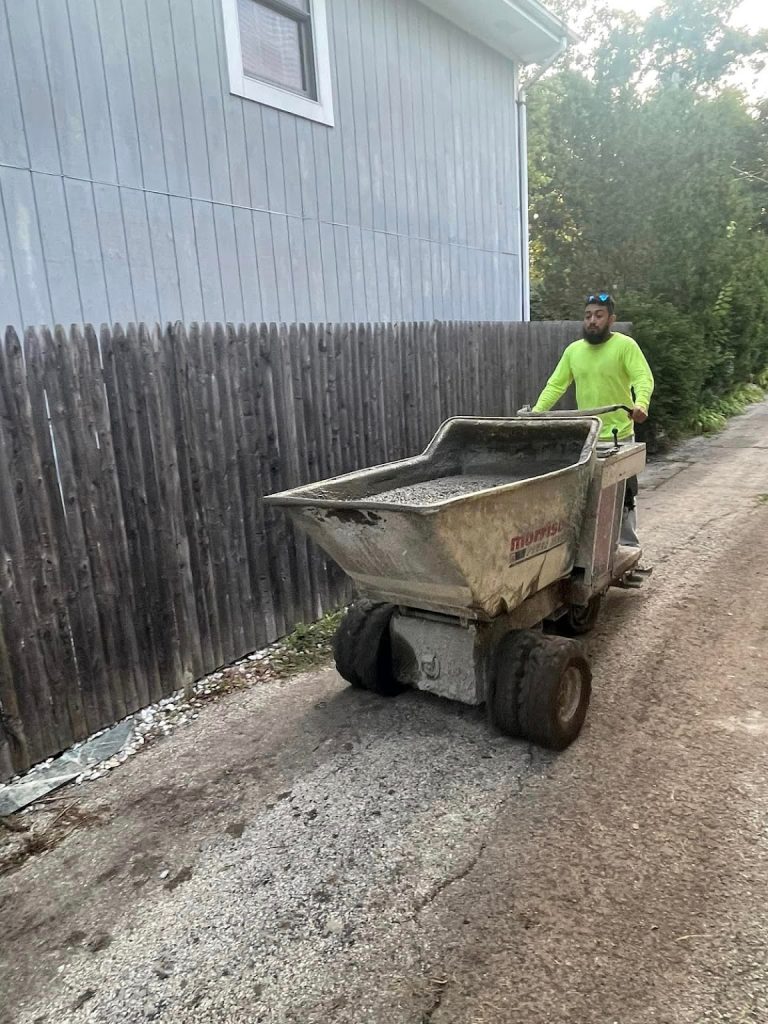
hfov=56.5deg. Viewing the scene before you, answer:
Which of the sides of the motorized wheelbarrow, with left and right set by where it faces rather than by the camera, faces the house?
right

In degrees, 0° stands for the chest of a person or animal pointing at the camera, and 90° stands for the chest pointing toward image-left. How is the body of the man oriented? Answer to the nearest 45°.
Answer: approximately 45°

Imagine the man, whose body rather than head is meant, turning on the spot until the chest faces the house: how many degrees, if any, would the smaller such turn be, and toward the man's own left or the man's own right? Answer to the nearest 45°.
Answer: approximately 45° to the man's own right

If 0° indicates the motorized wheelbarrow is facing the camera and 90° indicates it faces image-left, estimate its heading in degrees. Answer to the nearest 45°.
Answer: approximately 45°
